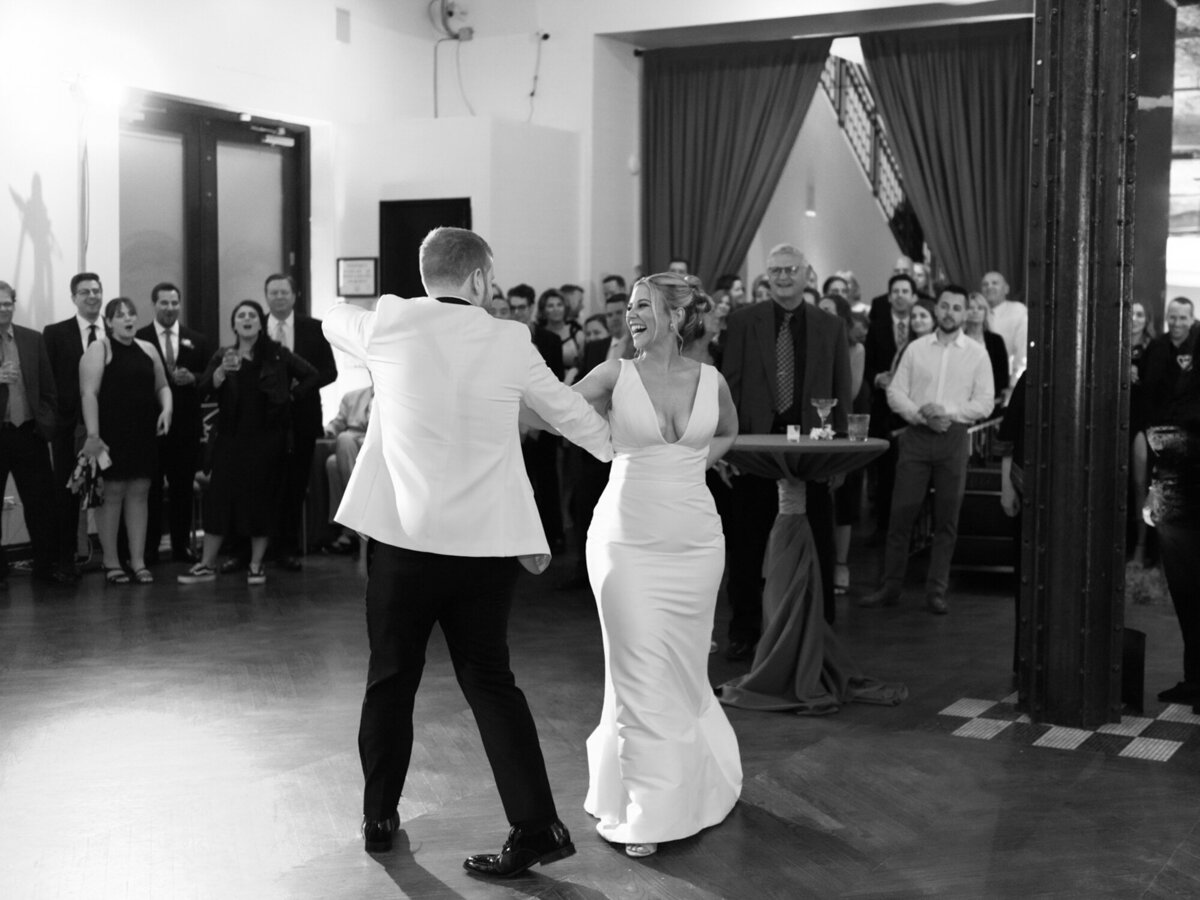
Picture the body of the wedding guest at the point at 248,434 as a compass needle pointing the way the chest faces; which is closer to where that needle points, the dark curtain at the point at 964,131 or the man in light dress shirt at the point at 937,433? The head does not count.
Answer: the man in light dress shirt

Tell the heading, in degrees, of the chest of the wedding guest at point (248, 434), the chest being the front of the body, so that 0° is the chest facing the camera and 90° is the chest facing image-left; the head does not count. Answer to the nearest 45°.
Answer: approximately 0°

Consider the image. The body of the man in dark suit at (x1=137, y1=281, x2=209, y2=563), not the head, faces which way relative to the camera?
toward the camera

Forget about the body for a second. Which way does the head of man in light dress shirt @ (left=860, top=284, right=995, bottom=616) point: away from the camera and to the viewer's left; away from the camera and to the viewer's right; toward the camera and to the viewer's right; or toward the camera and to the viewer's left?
toward the camera and to the viewer's left

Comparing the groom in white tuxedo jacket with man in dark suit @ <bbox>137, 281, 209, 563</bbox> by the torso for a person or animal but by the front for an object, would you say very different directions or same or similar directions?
very different directions

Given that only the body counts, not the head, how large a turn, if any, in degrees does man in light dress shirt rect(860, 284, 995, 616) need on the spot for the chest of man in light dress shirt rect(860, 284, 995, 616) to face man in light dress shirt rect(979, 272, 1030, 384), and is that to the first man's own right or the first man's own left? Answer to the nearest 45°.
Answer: approximately 180°

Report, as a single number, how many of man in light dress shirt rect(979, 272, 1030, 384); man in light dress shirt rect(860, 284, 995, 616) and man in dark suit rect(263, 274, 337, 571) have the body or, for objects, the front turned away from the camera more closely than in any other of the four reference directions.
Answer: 0

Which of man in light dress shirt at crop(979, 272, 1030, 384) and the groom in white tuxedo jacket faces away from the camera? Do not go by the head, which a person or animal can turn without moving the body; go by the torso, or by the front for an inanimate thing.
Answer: the groom in white tuxedo jacket

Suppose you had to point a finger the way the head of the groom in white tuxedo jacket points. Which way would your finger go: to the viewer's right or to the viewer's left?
to the viewer's right

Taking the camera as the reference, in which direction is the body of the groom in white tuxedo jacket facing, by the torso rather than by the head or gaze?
away from the camera

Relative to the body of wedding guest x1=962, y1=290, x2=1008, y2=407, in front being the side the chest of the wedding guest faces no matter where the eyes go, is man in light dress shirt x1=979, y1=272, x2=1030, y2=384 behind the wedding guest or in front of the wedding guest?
behind

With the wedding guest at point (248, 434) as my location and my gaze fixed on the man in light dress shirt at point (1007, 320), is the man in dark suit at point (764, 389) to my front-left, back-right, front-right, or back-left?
front-right
